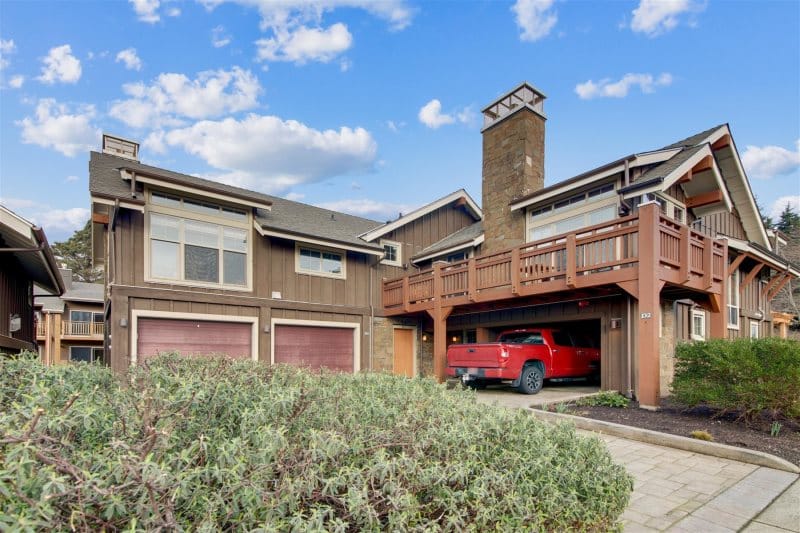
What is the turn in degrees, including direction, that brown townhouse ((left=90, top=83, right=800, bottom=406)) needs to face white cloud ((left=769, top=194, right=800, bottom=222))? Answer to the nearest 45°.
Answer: approximately 135° to its left

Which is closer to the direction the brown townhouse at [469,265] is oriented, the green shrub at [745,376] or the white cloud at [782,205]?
the green shrub

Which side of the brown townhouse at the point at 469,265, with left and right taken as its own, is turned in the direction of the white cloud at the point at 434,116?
back

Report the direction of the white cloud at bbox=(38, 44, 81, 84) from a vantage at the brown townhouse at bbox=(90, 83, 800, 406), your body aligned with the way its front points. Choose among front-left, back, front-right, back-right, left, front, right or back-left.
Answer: right

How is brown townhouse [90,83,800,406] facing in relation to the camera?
toward the camera

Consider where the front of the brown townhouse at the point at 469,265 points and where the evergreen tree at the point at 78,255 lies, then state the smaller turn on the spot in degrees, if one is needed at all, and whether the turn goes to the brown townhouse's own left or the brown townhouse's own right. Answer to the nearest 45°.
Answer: approximately 135° to the brown townhouse's own right

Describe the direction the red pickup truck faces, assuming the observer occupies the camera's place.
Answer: facing away from the viewer and to the right of the viewer
